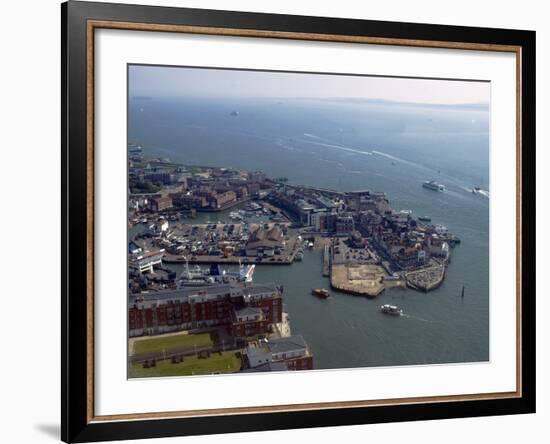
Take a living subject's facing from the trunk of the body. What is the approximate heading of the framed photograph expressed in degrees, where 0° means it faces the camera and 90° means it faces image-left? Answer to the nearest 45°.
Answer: approximately 315°
